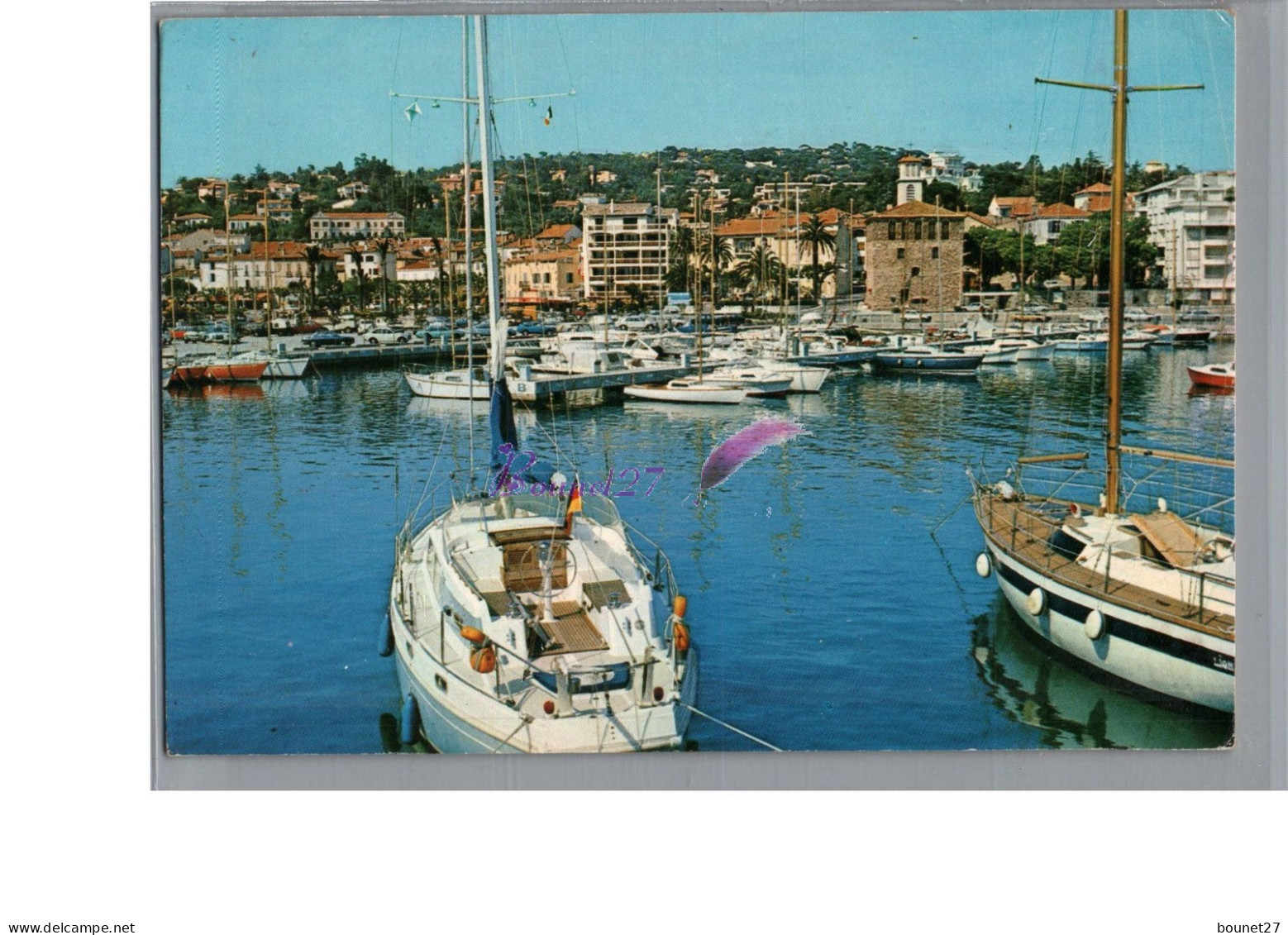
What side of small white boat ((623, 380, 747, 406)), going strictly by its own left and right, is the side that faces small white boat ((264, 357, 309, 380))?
front

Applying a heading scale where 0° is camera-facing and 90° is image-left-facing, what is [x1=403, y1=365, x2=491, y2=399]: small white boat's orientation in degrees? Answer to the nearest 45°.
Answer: approximately 90°

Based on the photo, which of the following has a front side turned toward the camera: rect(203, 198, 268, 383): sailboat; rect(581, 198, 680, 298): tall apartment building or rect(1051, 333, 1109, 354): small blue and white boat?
the tall apartment building

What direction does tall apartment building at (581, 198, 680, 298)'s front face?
toward the camera

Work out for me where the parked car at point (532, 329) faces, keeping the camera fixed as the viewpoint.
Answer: facing to the left of the viewer

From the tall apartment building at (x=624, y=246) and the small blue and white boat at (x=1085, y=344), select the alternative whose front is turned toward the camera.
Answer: the tall apartment building
